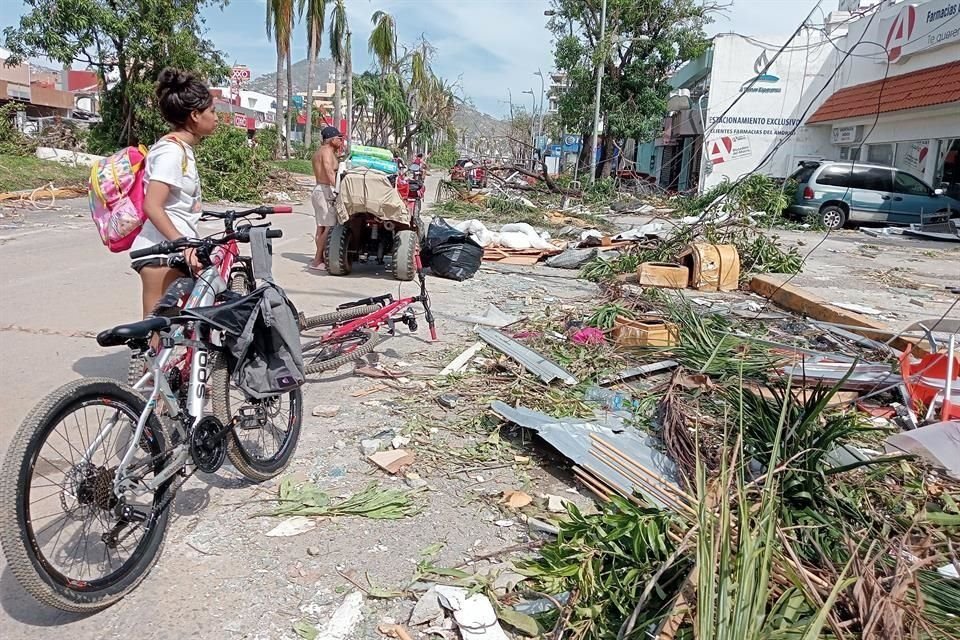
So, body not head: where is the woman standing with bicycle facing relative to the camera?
to the viewer's right

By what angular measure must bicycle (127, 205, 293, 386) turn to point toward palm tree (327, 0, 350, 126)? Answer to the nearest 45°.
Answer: approximately 45° to its left

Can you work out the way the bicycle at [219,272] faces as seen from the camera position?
facing away from the viewer and to the right of the viewer

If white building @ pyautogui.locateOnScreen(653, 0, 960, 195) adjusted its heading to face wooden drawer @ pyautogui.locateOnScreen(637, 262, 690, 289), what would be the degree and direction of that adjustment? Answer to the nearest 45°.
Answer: approximately 45° to its left

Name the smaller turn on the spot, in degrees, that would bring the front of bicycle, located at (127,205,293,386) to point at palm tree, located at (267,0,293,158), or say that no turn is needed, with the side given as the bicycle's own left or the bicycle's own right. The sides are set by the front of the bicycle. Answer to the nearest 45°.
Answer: approximately 45° to the bicycle's own left

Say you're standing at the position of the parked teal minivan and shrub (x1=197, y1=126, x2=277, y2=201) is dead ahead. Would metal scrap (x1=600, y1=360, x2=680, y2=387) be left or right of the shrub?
left

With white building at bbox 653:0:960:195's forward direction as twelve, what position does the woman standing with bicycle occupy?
The woman standing with bicycle is roughly at 11 o'clock from the white building.

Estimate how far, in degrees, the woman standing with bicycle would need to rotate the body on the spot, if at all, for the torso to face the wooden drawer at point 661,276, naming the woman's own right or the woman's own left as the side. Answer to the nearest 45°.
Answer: approximately 45° to the woman's own left

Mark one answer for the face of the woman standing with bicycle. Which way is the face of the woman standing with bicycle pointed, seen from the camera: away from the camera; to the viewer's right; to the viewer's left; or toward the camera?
to the viewer's right

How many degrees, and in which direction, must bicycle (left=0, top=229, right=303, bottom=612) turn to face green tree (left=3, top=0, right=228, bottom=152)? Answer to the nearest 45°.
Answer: approximately 45° to its left

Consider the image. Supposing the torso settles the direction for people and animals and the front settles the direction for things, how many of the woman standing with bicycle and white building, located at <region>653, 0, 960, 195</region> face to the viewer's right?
1

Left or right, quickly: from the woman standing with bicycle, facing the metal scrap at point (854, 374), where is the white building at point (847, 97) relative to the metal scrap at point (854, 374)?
left
